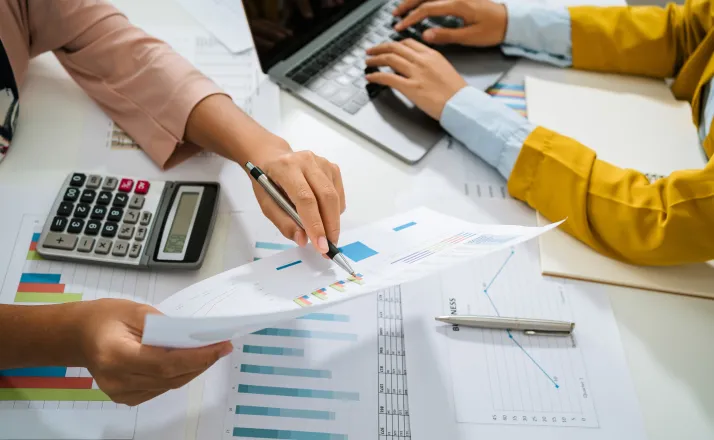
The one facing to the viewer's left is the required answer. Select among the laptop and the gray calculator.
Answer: the gray calculator

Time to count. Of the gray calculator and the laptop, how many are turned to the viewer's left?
1

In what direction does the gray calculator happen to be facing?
to the viewer's left

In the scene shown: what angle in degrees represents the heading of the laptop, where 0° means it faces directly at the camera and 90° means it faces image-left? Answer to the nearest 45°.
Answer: approximately 315°
